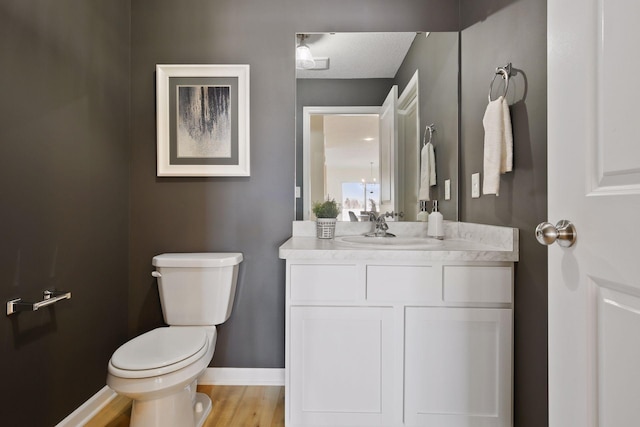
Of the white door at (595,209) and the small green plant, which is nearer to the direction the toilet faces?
the white door

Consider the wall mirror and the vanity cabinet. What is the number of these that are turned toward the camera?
2

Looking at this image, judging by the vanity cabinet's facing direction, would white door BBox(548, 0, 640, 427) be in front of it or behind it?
in front

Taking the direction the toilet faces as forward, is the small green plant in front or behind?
behind

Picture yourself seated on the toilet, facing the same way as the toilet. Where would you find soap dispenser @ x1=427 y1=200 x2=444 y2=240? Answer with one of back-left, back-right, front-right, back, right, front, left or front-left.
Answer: back-left

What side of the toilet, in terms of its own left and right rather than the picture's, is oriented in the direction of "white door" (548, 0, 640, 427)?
left

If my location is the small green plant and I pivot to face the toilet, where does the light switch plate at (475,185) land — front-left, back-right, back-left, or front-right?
back-left

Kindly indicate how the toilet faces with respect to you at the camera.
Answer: facing the viewer and to the left of the viewer

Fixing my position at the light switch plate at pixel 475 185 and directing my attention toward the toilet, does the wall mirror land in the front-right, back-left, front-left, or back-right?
front-right

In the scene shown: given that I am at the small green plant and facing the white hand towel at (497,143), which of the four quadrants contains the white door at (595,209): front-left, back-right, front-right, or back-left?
front-right

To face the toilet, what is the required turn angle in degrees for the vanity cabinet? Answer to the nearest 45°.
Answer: approximately 90° to its right

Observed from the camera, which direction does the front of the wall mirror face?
facing the viewer
